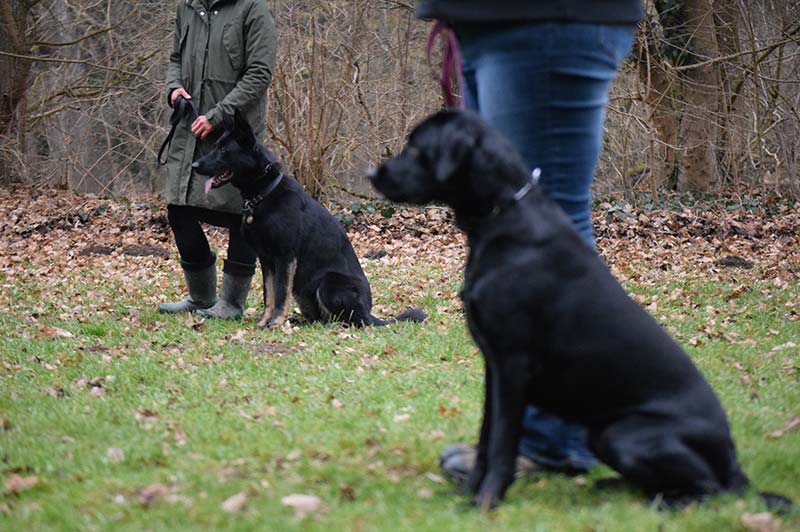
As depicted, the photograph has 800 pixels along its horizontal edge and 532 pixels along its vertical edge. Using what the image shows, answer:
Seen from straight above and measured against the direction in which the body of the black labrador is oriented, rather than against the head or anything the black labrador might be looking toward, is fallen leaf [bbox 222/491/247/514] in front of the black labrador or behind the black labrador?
in front

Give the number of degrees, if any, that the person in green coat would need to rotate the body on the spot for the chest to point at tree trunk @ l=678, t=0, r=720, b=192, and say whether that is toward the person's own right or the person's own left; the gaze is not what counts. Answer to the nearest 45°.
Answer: approximately 180°

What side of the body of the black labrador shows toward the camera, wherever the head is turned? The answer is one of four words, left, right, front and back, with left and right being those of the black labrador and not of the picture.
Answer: left

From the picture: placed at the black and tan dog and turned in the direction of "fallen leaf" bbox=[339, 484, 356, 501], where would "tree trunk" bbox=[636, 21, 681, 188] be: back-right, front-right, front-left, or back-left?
back-left

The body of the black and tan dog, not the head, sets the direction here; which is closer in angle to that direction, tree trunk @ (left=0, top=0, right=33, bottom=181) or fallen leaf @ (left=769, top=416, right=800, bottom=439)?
the tree trunk

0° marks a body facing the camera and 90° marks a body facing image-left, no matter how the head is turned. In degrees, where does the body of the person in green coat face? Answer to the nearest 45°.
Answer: approximately 45°

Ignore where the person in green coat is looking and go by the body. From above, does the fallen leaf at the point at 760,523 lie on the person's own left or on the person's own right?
on the person's own left

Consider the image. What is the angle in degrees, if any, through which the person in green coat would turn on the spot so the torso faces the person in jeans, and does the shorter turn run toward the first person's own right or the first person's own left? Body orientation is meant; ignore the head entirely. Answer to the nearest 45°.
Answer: approximately 45° to the first person's own left

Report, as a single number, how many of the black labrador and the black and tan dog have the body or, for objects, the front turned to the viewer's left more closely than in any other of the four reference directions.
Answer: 2

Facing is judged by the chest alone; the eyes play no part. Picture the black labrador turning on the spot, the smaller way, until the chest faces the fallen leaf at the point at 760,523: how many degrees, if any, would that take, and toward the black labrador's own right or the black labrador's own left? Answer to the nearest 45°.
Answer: approximately 180°

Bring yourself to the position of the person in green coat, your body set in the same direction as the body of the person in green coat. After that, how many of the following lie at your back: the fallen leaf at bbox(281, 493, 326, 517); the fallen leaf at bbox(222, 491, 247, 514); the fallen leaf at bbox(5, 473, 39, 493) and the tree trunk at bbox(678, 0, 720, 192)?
1

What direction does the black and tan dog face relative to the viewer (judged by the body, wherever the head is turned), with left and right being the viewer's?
facing to the left of the viewer

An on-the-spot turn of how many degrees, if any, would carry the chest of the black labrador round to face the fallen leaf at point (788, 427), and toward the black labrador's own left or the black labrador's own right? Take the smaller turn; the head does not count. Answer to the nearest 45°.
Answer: approximately 135° to the black labrador's own right
